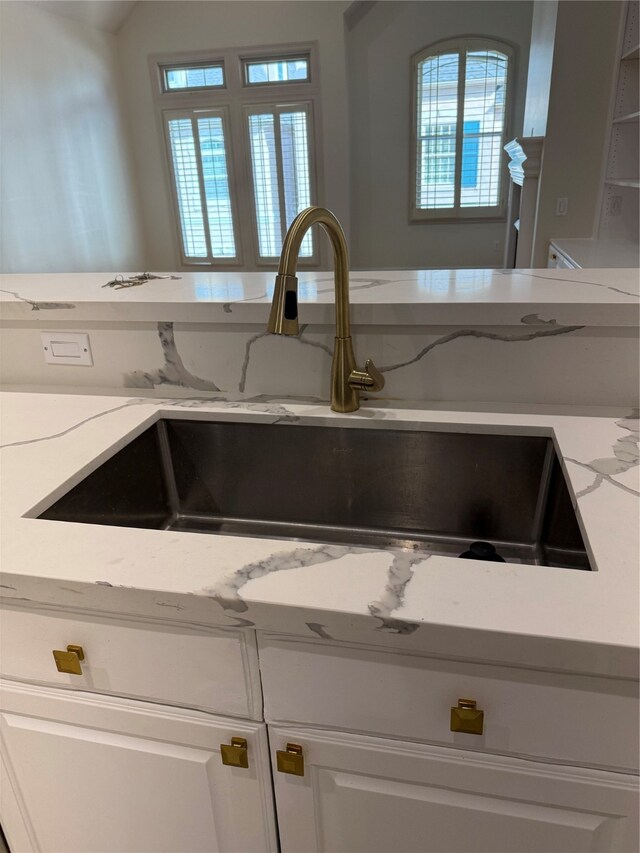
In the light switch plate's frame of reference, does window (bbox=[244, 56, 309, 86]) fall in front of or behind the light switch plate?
behind

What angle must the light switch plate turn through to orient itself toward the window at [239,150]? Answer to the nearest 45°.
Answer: approximately 180°

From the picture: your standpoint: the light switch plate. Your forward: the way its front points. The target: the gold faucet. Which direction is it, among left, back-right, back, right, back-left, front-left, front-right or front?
front-left

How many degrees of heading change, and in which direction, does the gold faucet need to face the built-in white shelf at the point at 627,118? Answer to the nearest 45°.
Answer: approximately 180°

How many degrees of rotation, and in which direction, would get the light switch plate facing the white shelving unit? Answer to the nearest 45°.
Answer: approximately 135° to its left

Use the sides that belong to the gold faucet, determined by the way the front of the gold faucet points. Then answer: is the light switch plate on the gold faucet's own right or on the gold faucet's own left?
on the gold faucet's own right

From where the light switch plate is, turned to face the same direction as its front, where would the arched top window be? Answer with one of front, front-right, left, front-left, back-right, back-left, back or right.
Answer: back-left

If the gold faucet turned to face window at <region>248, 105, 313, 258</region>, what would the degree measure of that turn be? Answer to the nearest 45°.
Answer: approximately 135° to its right

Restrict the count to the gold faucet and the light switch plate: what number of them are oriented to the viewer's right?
0

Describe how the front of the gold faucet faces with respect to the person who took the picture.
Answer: facing the viewer and to the left of the viewer

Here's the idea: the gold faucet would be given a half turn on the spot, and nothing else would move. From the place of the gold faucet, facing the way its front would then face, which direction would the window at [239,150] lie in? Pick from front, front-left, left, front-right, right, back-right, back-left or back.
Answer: front-left

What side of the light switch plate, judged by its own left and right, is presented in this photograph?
front

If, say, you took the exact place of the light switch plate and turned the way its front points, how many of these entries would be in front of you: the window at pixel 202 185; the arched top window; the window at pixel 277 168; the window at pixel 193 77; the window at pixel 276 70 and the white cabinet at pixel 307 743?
1
